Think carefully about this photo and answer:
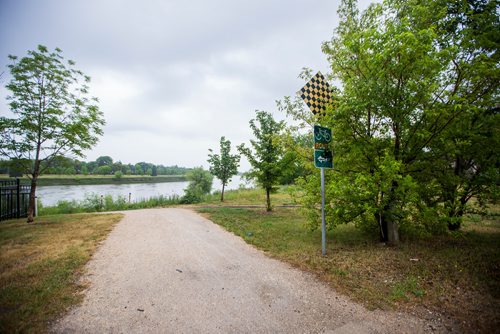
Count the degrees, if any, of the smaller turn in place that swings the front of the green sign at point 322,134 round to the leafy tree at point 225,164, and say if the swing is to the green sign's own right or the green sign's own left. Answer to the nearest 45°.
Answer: approximately 135° to the green sign's own right

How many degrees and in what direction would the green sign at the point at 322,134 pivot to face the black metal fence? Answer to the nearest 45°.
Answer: approximately 90° to its right

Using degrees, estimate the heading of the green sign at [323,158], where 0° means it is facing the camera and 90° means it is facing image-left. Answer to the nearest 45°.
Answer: approximately 0°

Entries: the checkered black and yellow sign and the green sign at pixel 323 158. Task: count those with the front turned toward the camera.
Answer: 2

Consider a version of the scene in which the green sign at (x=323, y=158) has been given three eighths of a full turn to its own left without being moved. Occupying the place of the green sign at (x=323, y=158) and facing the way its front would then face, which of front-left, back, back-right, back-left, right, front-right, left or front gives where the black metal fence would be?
back-left

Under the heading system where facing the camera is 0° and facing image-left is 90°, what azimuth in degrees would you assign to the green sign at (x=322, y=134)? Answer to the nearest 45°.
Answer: approximately 0°

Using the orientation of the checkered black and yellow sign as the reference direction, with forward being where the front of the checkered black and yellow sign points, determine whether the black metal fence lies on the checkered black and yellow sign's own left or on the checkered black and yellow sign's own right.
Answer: on the checkered black and yellow sign's own right
